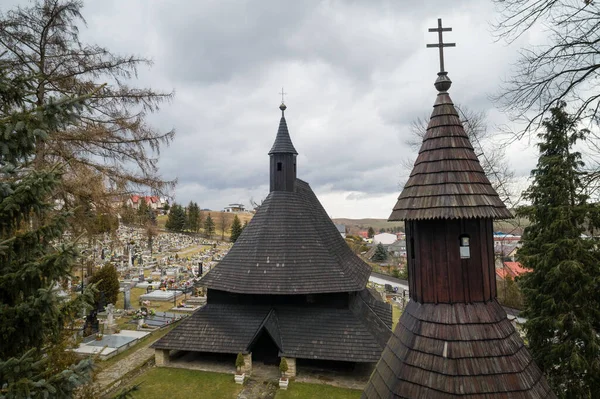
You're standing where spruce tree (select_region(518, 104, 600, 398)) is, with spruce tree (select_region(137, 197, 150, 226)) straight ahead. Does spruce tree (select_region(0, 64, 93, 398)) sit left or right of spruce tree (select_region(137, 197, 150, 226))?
left

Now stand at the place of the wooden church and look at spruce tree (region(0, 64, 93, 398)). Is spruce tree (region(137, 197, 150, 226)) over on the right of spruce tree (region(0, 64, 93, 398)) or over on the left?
right

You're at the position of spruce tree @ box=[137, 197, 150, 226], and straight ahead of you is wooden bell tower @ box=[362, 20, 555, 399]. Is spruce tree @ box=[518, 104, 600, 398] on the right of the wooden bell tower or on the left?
left

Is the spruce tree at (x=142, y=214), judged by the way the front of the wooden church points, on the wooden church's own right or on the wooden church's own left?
on the wooden church's own right

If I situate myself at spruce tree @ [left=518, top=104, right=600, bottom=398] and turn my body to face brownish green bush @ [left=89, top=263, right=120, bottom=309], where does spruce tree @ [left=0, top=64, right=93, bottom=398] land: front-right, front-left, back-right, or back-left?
front-left

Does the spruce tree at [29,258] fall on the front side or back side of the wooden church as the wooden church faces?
on the front side

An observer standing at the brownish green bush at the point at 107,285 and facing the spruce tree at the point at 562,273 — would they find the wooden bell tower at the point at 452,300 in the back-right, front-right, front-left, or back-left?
front-right

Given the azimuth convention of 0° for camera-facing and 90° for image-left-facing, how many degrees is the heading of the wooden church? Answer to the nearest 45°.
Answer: approximately 0°

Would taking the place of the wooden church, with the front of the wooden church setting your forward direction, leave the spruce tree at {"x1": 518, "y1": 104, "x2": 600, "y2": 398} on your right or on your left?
on your left

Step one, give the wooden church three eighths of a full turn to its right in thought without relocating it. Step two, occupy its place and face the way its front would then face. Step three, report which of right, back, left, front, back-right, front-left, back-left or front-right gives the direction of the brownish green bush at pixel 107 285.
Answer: front

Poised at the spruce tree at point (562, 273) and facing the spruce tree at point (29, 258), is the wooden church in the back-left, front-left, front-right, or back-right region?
front-right

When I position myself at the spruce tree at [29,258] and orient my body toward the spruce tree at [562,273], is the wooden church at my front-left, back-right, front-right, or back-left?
front-left
